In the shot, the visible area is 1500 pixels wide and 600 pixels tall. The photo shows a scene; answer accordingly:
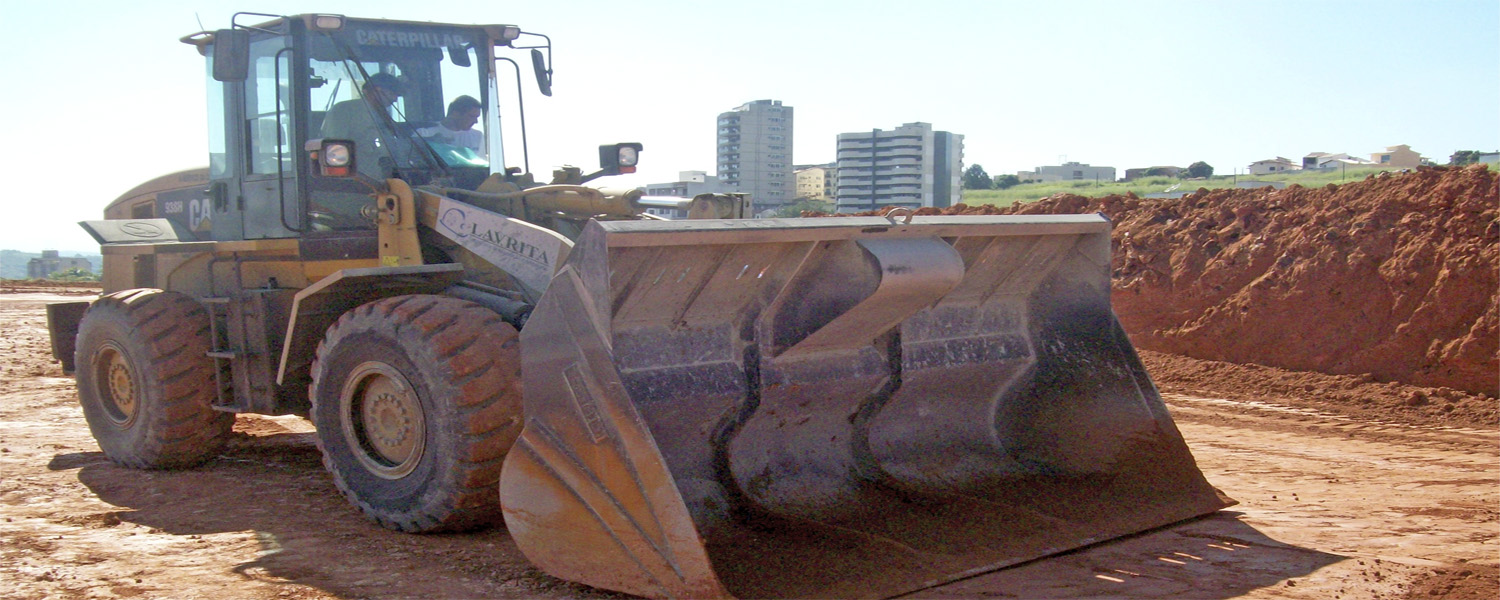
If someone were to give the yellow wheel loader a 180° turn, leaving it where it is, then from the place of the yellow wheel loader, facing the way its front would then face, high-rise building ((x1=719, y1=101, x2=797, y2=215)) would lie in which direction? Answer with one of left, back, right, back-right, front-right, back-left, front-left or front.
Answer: front-right

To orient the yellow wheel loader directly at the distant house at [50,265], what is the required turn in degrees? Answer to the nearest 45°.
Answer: approximately 180°

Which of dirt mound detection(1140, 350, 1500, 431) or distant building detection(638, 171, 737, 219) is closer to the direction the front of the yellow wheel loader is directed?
the dirt mound

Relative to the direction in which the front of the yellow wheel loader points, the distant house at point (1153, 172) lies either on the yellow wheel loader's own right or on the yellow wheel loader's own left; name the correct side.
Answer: on the yellow wheel loader's own left

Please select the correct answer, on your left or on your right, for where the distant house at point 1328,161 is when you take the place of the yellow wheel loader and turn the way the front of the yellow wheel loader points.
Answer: on your left

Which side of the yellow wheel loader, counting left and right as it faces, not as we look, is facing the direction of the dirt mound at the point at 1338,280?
left

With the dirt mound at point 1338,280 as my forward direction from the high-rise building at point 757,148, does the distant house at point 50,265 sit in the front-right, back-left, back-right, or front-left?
back-right

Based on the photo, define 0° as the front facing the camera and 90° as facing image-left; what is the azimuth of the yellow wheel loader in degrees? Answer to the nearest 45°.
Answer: approximately 315°

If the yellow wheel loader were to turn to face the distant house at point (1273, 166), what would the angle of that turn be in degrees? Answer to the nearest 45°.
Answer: approximately 90° to its left
